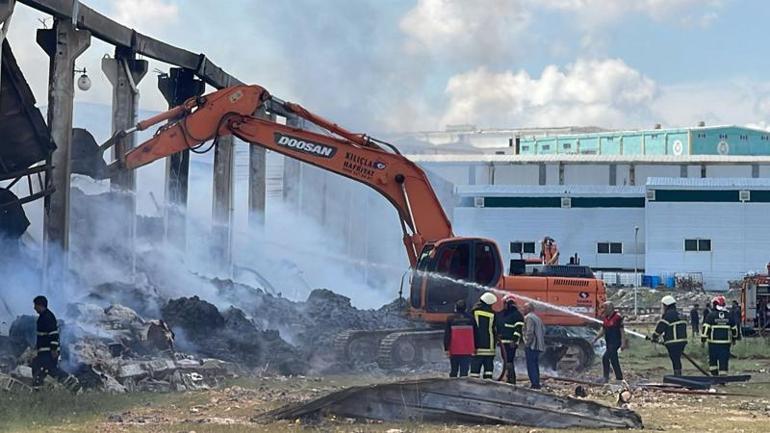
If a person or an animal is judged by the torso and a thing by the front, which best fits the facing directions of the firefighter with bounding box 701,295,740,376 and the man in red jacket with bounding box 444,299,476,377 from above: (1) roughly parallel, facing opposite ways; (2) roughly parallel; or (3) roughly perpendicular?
roughly parallel

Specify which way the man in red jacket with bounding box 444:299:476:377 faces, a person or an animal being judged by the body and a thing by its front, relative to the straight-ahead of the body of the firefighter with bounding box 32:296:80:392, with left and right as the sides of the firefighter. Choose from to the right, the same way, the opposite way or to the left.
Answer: to the right

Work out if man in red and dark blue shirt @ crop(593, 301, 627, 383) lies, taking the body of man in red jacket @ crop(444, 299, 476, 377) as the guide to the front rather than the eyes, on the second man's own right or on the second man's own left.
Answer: on the second man's own right

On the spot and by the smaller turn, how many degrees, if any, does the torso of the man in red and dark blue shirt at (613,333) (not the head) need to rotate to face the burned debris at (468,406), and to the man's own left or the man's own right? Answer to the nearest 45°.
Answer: approximately 45° to the man's own left

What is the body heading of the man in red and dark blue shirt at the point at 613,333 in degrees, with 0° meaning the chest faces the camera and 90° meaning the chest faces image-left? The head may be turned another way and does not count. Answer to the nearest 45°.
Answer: approximately 45°

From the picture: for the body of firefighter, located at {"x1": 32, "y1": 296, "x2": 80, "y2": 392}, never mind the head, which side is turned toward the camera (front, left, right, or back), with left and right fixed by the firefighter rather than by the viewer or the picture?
left

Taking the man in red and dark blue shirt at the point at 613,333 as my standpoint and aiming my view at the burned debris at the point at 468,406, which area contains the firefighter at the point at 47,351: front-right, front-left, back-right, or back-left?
front-right

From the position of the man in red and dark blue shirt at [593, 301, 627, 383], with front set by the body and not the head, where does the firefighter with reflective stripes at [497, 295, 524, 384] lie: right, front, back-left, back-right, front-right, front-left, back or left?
front

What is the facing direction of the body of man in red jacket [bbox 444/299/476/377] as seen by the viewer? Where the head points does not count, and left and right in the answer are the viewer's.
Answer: facing away from the viewer

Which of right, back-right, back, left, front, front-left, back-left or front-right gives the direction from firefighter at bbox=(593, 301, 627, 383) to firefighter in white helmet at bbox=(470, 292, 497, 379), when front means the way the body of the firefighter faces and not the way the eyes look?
front

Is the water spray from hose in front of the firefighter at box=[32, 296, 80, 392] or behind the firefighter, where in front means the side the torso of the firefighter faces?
behind

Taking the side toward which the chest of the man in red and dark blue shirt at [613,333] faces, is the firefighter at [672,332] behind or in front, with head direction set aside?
behind
